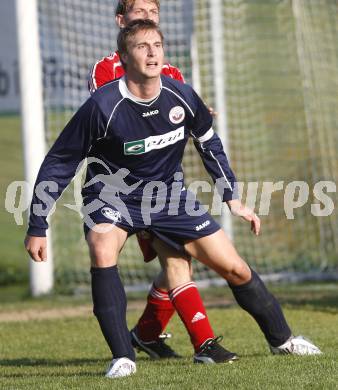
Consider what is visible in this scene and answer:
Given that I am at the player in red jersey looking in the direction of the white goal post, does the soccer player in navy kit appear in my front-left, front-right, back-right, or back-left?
back-left

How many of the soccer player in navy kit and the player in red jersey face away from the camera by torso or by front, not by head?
0

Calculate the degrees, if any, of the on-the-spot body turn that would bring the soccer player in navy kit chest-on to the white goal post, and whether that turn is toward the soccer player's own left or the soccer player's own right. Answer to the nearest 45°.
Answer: approximately 180°

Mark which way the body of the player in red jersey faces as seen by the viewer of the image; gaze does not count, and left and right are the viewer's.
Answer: facing the viewer and to the right of the viewer

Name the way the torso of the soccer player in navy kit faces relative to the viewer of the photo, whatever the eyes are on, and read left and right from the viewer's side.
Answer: facing the viewer

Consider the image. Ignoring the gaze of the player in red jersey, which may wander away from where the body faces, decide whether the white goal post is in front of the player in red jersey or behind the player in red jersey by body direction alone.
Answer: behind

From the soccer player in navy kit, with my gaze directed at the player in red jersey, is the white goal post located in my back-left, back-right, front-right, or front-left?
front-left
